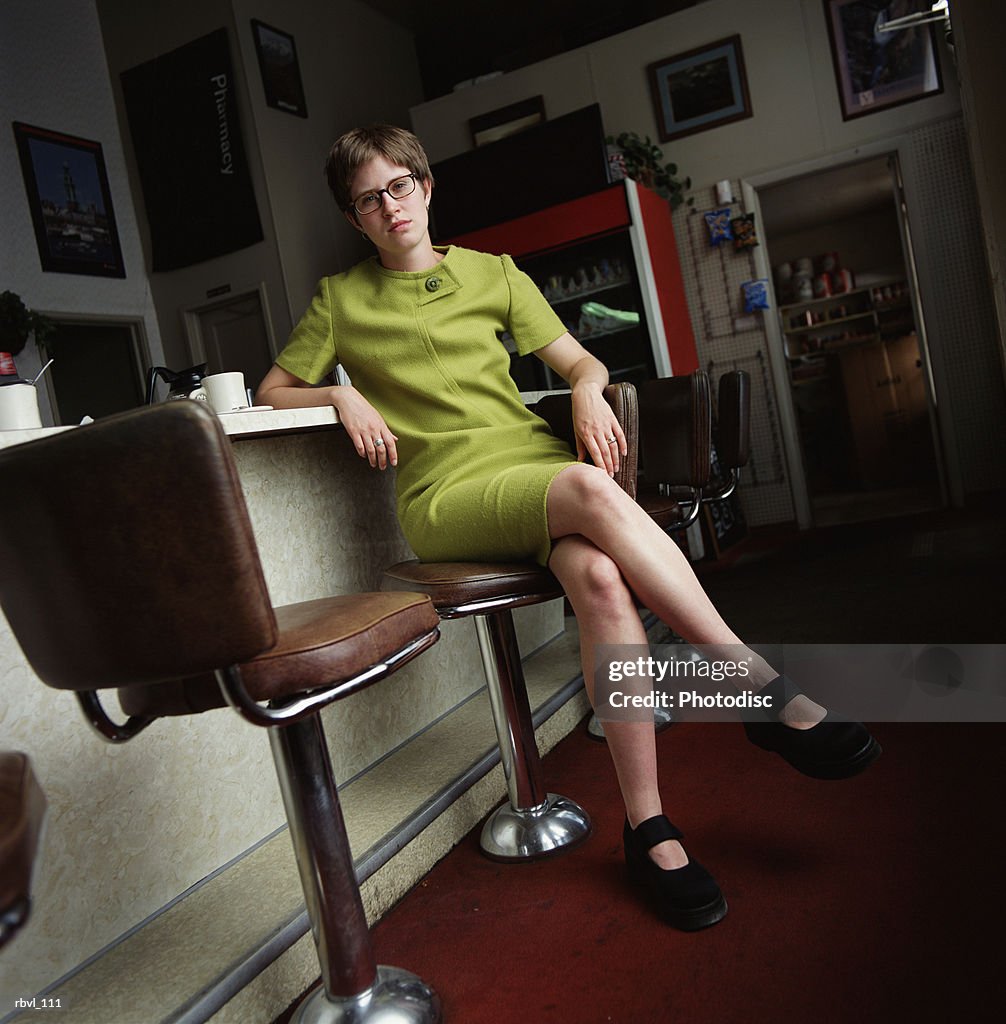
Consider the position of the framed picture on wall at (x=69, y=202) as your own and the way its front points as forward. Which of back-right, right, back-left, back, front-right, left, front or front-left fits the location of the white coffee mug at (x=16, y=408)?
front-right

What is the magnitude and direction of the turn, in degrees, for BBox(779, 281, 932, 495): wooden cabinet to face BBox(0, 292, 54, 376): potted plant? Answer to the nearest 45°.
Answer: approximately 45° to its right

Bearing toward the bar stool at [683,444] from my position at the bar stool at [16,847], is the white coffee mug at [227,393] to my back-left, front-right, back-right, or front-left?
front-left

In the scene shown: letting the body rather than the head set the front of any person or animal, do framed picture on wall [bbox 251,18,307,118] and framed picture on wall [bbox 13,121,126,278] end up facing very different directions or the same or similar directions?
same or similar directions

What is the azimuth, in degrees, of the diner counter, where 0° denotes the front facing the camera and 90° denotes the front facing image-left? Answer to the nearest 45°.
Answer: approximately 315°

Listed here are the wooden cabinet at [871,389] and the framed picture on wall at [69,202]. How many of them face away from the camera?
0

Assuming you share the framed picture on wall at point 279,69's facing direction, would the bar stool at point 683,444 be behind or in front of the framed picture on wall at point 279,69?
in front

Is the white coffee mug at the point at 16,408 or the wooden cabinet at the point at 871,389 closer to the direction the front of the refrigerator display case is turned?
the white coffee mug

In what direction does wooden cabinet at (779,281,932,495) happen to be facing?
toward the camera

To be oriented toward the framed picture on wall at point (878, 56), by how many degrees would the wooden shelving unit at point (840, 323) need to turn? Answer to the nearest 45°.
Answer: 0° — it already faces it

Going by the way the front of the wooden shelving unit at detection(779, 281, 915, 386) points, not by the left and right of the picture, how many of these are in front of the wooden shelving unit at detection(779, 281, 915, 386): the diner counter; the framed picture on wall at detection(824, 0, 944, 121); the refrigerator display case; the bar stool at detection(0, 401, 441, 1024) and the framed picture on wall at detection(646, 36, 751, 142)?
5

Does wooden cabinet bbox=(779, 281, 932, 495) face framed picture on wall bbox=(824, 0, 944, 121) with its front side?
yes
